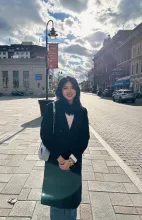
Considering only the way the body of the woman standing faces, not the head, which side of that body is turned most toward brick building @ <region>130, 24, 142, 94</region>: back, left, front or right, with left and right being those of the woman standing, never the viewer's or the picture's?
back

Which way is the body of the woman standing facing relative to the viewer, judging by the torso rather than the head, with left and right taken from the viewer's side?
facing the viewer
